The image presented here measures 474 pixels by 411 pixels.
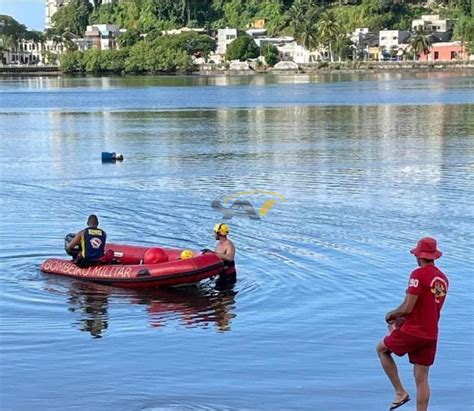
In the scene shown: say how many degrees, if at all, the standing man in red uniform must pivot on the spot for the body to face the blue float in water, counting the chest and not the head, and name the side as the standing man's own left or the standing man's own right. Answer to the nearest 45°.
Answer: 0° — they already face it

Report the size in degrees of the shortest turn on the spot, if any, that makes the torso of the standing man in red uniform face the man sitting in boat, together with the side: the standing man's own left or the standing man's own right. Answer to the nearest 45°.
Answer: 0° — they already face them

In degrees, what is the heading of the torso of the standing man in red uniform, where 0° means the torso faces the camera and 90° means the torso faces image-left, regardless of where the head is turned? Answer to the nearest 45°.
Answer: approximately 135°

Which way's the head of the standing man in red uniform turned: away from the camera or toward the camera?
away from the camera
